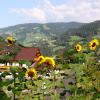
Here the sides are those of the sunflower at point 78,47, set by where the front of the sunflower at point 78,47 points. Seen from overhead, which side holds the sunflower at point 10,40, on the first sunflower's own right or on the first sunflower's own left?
on the first sunflower's own right

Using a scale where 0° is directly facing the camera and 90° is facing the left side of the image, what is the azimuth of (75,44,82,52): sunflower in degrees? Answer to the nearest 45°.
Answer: approximately 0°

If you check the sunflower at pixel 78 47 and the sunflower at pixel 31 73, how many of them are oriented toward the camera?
2

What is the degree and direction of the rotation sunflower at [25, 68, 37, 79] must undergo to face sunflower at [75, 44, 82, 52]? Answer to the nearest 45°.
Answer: approximately 90° to its left

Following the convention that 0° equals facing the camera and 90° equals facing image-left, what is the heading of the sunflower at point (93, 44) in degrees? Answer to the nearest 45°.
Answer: approximately 0°

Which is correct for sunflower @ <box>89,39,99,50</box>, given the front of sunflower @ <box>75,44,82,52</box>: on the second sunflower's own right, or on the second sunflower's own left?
on the second sunflower's own left

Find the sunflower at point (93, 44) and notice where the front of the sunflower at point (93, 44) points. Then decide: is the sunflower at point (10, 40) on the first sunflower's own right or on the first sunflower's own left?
on the first sunflower's own right

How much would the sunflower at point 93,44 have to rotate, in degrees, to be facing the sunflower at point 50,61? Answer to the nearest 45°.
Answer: approximately 45° to its right
